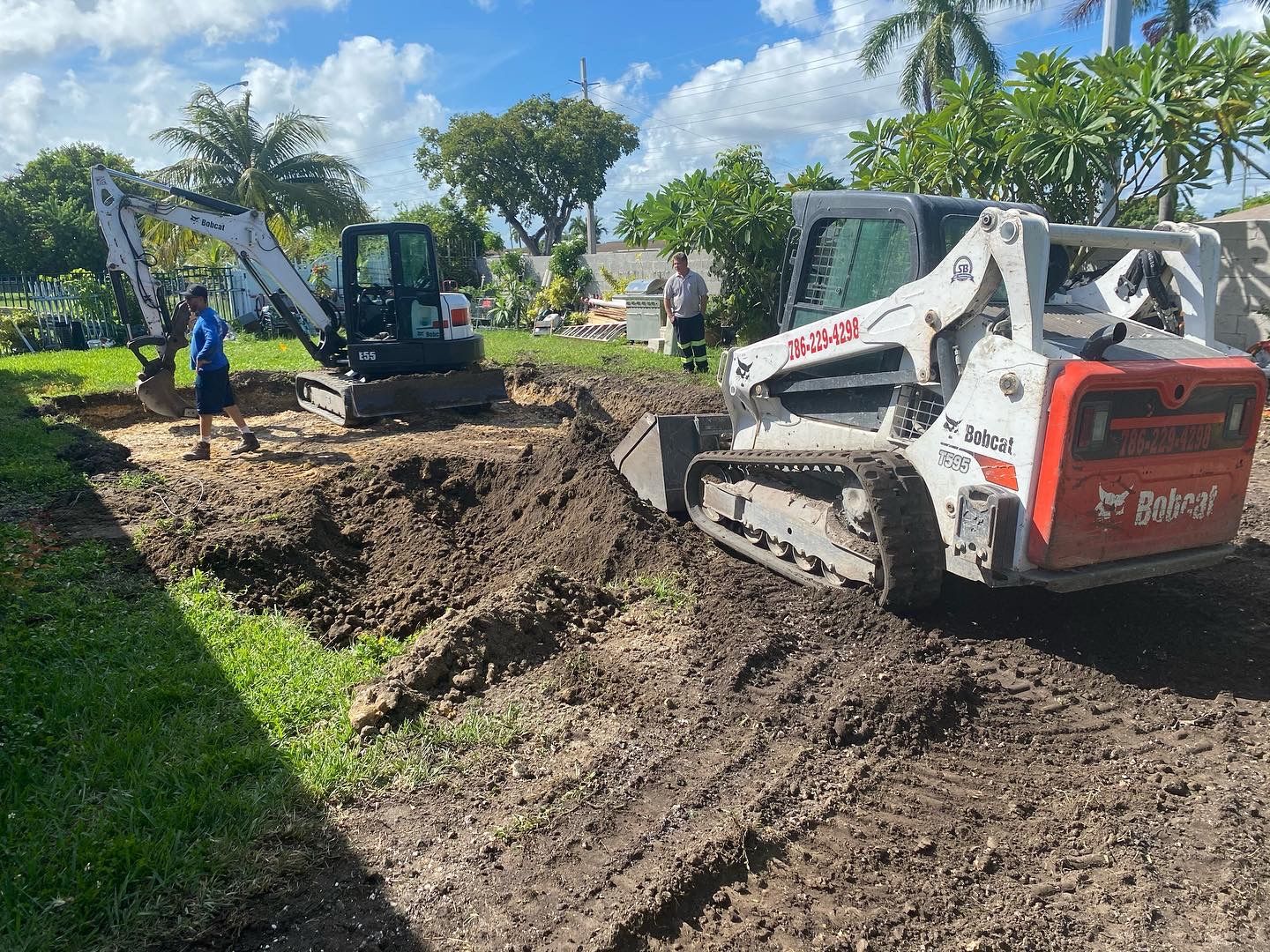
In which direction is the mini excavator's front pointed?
to the viewer's left

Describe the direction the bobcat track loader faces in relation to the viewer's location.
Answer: facing away from the viewer and to the left of the viewer

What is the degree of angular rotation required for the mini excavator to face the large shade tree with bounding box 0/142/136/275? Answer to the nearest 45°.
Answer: approximately 90° to its right

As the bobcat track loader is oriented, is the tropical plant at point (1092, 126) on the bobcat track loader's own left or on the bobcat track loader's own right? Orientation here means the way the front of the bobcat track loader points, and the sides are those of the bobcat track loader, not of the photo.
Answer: on the bobcat track loader's own right

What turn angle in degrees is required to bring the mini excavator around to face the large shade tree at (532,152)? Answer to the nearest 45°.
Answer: approximately 90° to its right

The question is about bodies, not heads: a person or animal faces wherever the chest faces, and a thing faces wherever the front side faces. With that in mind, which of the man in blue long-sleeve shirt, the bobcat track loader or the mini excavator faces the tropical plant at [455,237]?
the bobcat track loader
